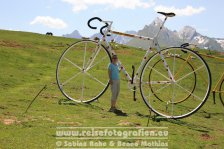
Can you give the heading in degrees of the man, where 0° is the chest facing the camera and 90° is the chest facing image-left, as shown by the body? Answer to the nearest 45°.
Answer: approximately 315°

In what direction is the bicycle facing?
to the viewer's left
